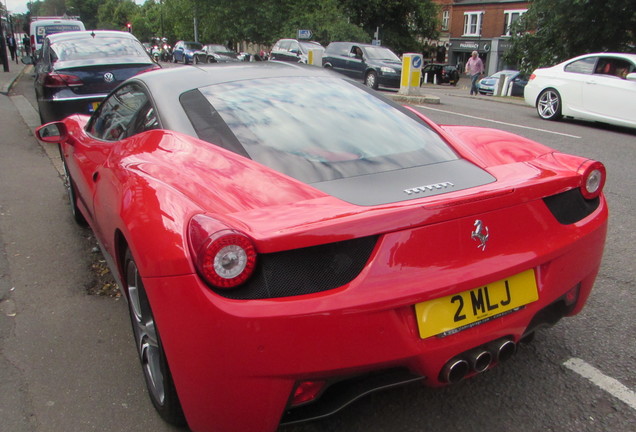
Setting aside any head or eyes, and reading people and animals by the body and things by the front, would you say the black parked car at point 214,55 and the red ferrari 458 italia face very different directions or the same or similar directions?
very different directions

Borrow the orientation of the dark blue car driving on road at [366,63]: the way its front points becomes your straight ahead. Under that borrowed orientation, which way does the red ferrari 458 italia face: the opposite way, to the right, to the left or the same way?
the opposite way

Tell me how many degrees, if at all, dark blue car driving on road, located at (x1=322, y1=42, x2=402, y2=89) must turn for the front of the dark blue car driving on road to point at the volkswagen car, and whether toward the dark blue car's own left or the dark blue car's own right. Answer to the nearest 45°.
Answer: approximately 45° to the dark blue car's own right

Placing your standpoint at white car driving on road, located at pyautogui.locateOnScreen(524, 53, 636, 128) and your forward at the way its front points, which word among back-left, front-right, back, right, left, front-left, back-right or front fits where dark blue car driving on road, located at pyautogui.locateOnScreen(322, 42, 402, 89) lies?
back

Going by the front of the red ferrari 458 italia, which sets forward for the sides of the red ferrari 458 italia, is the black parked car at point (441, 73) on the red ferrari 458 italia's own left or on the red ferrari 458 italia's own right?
on the red ferrari 458 italia's own right

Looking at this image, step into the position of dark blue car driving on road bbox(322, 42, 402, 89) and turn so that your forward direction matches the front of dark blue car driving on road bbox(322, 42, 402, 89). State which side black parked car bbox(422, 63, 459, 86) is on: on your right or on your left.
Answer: on your left

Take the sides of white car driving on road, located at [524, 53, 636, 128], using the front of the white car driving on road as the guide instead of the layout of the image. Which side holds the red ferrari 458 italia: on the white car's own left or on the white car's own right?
on the white car's own right

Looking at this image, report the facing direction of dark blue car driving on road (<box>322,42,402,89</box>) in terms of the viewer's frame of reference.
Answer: facing the viewer and to the right of the viewer

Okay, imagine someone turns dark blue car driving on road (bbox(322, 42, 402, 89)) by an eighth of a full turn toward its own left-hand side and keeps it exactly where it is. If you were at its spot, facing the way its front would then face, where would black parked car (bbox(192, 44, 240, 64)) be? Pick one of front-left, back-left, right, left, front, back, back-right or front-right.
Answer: back-left

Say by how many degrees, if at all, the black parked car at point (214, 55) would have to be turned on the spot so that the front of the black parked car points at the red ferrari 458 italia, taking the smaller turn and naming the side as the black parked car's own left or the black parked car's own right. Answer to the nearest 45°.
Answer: approximately 45° to the black parked car's own right

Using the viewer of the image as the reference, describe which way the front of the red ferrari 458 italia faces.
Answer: facing away from the viewer and to the left of the viewer

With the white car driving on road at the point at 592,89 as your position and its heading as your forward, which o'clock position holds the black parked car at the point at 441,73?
The black parked car is roughly at 7 o'clock from the white car driving on road.
